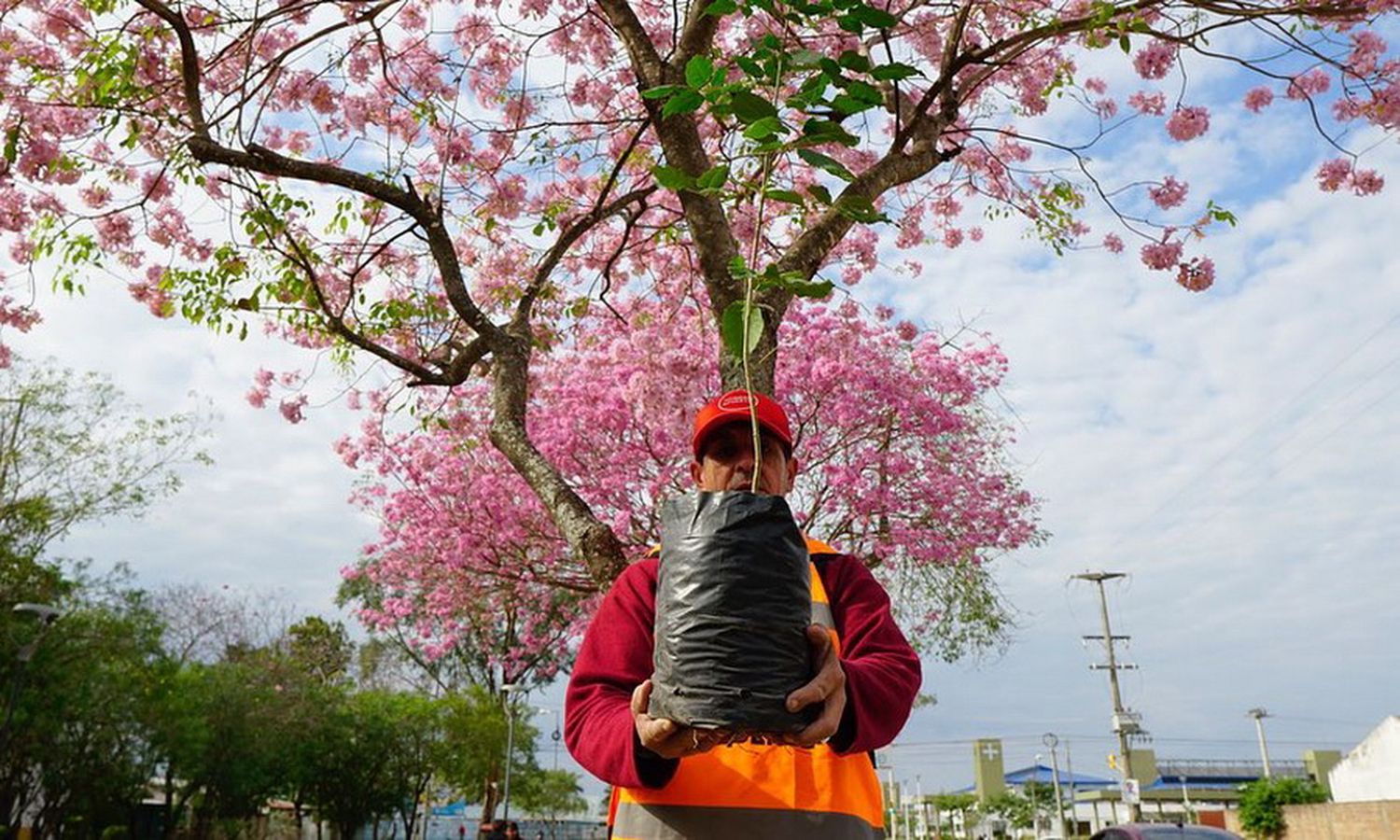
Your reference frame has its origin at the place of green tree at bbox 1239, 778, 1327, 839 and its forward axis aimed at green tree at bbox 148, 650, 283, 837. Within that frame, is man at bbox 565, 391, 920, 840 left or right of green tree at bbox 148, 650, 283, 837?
left

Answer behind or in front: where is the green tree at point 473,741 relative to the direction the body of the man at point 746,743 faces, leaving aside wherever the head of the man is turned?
behind

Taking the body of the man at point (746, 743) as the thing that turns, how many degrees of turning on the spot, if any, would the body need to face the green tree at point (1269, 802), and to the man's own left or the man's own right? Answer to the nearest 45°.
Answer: approximately 135° to the man's own left

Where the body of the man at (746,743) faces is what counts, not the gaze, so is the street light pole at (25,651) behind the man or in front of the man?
behind

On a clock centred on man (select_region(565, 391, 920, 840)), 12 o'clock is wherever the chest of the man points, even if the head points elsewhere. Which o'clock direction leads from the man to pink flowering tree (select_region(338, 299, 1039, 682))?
The pink flowering tree is roughly at 6 o'clock from the man.

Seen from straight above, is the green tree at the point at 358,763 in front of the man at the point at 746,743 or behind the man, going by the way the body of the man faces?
behind

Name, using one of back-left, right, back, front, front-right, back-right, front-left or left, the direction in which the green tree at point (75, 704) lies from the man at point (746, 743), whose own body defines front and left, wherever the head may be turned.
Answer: back-right

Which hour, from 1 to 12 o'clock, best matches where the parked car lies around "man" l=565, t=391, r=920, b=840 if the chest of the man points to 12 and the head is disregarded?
The parked car is roughly at 7 o'clock from the man.

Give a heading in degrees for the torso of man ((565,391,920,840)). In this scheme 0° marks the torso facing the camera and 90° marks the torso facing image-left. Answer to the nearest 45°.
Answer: approximately 0°

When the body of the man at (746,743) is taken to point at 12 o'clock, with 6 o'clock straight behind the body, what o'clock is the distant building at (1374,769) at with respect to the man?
The distant building is roughly at 7 o'clock from the man.
